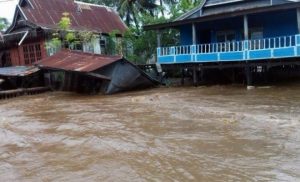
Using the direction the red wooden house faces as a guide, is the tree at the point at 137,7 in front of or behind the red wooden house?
behind

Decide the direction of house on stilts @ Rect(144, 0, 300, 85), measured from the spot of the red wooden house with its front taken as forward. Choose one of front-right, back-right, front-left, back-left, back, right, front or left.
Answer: left

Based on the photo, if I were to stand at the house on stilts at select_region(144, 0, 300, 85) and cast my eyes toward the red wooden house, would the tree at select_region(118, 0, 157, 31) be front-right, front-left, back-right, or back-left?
front-right

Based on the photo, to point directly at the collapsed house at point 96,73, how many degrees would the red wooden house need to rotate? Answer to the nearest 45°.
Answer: approximately 45° to its left
